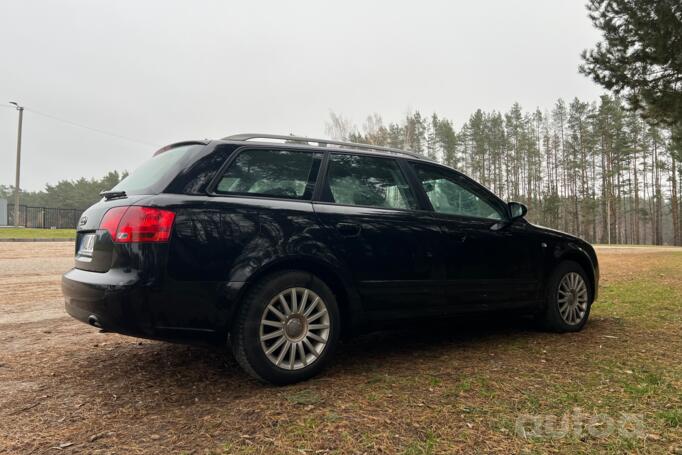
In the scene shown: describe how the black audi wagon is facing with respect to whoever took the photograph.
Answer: facing away from the viewer and to the right of the viewer

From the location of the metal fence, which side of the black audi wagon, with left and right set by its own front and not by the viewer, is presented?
left
